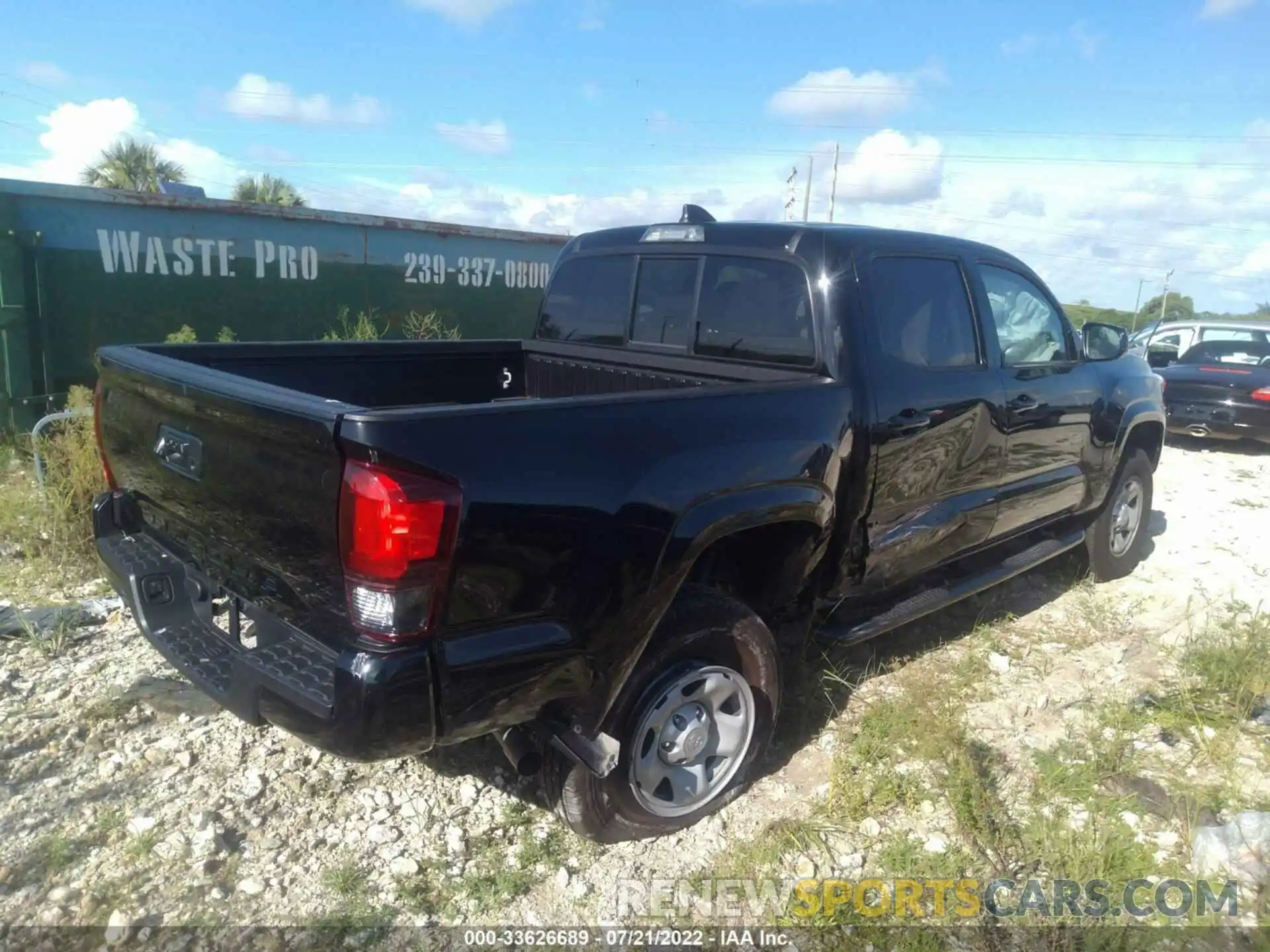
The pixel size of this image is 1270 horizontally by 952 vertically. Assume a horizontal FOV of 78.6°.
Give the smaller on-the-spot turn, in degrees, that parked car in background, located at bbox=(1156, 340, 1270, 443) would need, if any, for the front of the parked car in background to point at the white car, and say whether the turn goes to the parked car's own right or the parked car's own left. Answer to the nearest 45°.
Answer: approximately 45° to the parked car's own left

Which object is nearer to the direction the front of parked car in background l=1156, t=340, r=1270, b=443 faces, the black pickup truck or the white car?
the white car

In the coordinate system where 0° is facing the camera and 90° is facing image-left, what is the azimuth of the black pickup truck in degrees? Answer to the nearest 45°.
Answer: approximately 225°

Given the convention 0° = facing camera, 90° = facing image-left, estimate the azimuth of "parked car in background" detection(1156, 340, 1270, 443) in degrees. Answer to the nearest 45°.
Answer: approximately 225°

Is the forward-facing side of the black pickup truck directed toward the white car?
yes

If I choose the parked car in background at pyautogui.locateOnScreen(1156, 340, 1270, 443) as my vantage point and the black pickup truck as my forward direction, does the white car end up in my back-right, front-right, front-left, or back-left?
back-right

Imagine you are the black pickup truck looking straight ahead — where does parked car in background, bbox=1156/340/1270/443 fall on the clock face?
The parked car in background is roughly at 12 o'clock from the black pickup truck.
